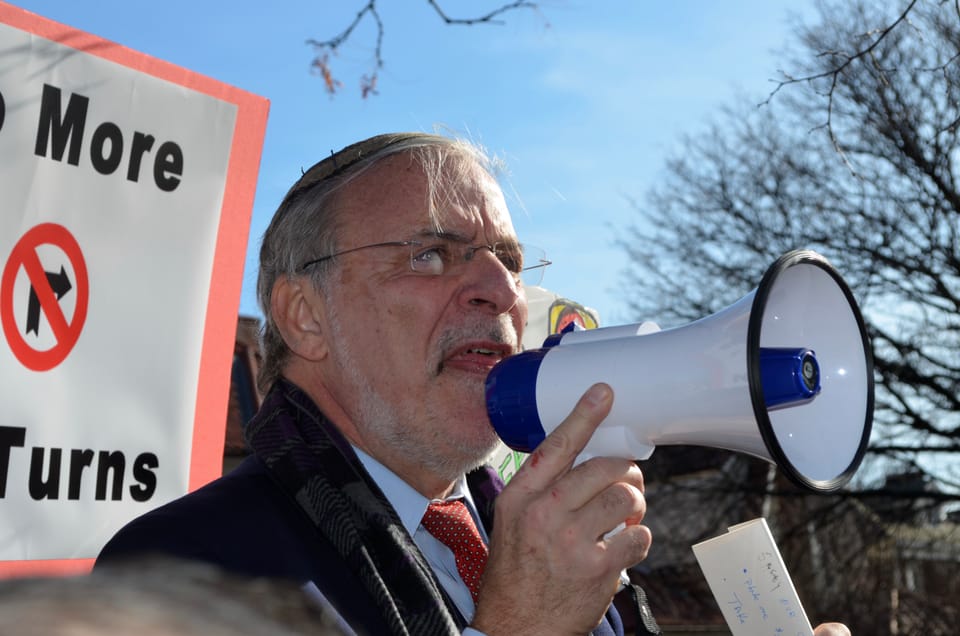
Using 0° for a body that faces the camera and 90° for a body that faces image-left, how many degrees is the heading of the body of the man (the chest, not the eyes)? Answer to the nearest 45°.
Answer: approximately 315°
